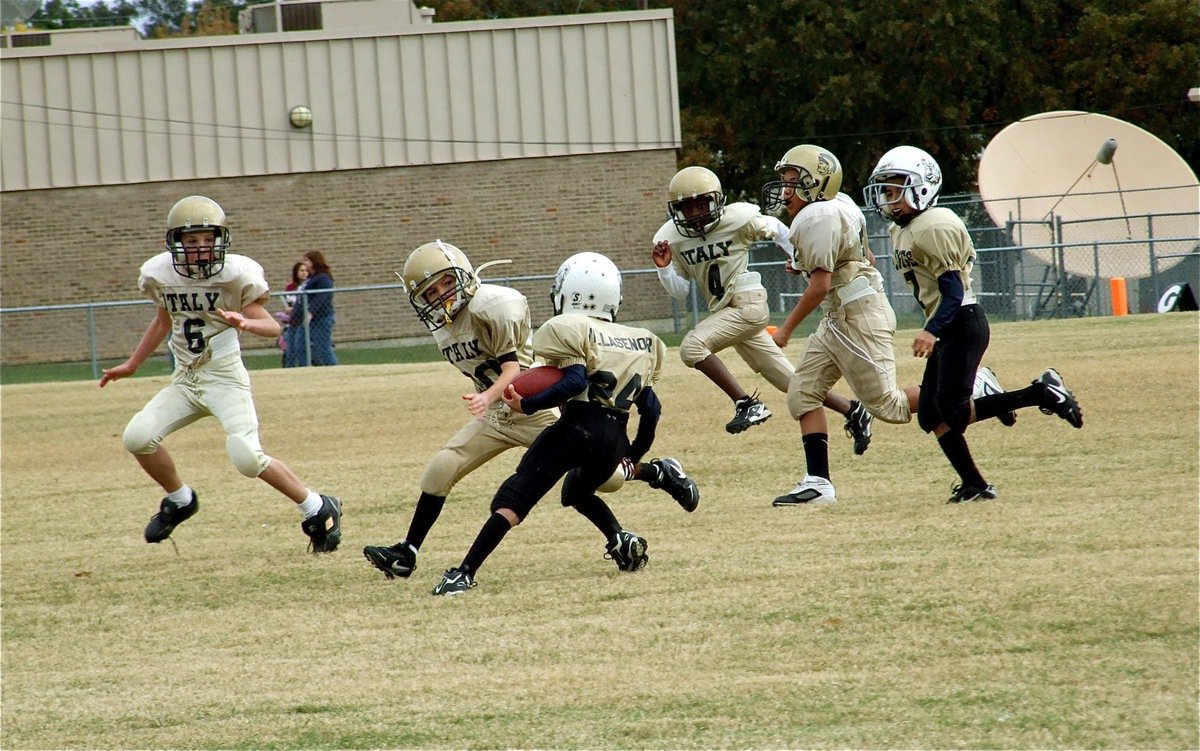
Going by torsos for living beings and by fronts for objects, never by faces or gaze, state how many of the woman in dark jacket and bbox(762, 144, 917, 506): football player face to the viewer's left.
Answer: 2

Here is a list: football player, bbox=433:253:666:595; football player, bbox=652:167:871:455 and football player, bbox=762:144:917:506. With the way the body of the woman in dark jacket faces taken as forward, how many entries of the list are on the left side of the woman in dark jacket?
3

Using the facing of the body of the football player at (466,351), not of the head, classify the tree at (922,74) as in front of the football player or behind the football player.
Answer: behind

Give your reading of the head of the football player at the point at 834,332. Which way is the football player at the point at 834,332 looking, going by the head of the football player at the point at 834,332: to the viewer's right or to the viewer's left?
to the viewer's left

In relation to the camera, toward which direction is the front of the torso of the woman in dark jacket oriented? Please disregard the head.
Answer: to the viewer's left

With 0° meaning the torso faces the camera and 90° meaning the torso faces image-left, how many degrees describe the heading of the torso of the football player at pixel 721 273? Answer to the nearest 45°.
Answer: approximately 45°

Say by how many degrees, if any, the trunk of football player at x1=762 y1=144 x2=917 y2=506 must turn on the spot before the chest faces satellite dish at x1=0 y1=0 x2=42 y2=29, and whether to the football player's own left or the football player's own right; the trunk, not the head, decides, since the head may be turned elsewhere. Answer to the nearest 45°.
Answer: approximately 45° to the football player's own right

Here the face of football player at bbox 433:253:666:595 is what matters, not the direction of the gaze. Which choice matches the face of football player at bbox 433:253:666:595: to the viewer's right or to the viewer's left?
to the viewer's left

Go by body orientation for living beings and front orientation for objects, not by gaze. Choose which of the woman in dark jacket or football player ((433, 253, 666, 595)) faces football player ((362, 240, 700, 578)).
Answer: football player ((433, 253, 666, 595))

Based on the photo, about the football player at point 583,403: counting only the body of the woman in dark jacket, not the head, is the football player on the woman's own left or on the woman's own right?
on the woman's own left

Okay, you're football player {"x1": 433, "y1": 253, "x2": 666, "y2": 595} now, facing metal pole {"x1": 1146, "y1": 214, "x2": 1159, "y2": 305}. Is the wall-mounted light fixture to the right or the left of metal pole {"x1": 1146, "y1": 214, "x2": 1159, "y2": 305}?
left

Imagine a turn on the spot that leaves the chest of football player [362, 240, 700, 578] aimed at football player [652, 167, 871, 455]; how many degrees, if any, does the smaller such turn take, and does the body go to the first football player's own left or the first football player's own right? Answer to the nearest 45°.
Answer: approximately 180°

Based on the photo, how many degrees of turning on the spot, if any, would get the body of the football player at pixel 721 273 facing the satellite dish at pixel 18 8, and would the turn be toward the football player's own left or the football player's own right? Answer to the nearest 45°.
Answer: approximately 90° to the football player's own right
